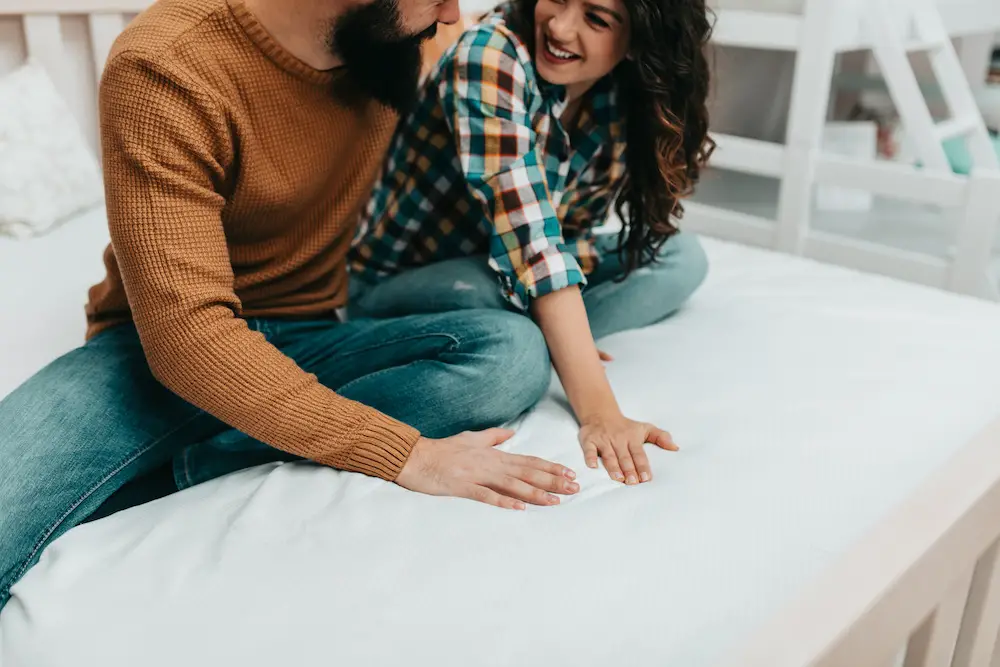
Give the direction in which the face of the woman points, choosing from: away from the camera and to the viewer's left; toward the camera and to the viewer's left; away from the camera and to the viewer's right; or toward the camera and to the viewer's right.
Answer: toward the camera and to the viewer's left

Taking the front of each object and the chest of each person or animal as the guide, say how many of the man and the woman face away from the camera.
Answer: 0

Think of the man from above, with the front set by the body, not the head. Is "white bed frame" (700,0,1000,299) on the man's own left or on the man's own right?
on the man's own left

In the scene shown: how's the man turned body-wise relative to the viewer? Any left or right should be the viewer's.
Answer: facing the viewer and to the right of the viewer
